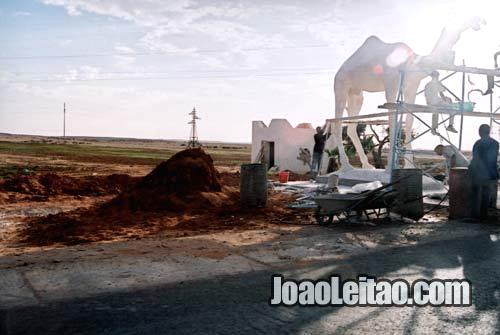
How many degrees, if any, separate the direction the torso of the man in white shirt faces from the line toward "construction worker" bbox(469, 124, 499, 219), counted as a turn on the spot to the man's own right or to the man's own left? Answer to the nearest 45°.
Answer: approximately 90° to the man's own left

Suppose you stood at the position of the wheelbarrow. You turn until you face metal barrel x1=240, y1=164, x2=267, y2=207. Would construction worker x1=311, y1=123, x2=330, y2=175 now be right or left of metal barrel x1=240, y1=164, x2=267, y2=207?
right

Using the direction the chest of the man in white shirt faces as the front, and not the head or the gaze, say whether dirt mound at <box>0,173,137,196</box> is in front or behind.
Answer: in front

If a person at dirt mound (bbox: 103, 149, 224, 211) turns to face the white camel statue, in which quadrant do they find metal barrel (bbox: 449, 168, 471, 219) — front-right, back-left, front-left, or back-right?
front-right

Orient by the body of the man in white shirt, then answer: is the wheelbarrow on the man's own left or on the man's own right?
on the man's own left

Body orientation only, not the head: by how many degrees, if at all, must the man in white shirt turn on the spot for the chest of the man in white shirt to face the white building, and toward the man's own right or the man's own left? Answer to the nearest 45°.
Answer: approximately 45° to the man's own right

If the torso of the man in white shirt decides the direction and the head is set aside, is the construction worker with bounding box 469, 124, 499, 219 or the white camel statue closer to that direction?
the white camel statue

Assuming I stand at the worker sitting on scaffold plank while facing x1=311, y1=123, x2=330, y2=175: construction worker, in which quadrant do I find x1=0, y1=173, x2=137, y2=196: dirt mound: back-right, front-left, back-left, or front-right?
front-left

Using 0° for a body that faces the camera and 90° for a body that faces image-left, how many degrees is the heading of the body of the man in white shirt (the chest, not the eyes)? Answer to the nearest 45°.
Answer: approximately 90°

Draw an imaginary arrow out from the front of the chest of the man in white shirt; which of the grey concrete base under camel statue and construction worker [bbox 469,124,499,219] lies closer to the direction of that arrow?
the grey concrete base under camel statue

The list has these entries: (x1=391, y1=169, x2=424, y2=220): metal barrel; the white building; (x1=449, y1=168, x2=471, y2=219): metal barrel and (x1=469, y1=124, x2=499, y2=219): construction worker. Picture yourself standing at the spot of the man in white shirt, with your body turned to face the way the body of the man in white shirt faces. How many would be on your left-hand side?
3

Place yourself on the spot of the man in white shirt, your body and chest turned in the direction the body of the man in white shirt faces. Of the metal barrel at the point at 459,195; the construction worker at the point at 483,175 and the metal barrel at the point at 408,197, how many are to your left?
3

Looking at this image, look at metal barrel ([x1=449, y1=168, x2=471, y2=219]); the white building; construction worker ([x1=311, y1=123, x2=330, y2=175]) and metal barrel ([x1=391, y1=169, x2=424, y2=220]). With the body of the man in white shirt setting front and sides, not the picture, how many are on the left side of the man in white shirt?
2

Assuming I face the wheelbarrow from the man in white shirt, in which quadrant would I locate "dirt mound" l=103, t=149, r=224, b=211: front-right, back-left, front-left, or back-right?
front-right

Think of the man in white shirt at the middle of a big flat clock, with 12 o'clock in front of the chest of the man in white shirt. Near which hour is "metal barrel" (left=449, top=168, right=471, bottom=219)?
The metal barrel is roughly at 9 o'clock from the man in white shirt.

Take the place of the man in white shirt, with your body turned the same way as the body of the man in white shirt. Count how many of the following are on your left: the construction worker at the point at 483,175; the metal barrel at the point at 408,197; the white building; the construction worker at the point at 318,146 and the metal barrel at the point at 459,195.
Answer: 3
